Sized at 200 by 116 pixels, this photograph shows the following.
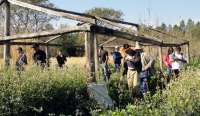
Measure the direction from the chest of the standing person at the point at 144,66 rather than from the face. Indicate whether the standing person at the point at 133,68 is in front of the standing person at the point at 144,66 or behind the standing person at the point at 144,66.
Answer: in front
